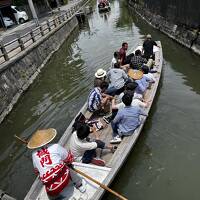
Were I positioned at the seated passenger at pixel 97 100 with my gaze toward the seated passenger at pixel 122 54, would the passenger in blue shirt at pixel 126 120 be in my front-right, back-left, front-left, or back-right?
back-right

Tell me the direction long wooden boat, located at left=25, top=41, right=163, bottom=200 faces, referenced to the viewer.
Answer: facing away from the viewer and to the right of the viewer

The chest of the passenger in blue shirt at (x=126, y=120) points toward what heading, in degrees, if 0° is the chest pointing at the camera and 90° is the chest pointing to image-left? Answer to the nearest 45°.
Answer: approximately 135°

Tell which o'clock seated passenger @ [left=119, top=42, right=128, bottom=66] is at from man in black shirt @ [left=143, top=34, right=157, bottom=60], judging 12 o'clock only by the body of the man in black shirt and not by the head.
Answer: The seated passenger is roughly at 8 o'clock from the man in black shirt.

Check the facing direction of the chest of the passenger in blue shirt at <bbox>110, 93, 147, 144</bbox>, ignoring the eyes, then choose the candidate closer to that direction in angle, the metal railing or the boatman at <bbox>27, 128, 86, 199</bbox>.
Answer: the metal railing

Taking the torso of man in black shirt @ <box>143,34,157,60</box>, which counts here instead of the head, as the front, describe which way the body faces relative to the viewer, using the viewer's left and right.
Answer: facing away from the viewer
